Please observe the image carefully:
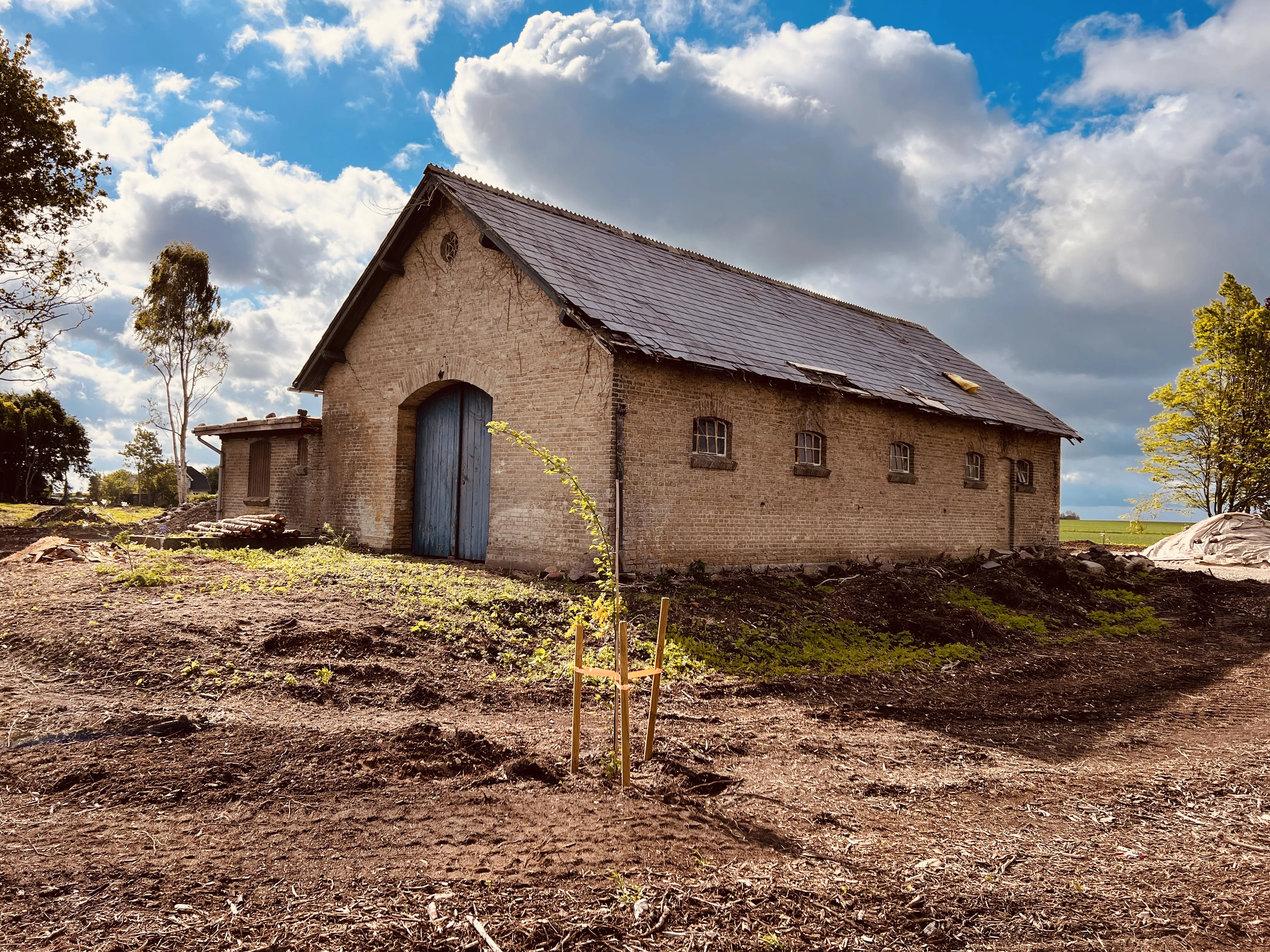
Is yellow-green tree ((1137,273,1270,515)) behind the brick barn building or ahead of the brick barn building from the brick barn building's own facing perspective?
behind

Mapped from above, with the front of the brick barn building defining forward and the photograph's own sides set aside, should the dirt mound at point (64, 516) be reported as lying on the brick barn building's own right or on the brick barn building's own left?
on the brick barn building's own right

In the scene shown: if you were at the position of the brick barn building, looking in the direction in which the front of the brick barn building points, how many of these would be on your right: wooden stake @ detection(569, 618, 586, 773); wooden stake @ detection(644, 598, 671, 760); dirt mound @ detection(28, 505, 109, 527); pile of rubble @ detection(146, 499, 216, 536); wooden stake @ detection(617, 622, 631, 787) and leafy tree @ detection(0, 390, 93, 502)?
3

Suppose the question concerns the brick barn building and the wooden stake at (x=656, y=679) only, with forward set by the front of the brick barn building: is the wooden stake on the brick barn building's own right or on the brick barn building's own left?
on the brick barn building's own left

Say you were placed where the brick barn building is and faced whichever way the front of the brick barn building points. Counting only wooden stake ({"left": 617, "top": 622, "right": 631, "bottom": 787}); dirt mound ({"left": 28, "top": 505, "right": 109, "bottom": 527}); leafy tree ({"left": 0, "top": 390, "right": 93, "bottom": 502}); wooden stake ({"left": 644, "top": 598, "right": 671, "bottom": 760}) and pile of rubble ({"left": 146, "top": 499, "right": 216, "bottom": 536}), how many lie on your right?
3

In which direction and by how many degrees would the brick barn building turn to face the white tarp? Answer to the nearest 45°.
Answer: approximately 180°

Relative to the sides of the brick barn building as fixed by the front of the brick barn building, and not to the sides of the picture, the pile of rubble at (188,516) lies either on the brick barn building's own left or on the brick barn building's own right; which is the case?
on the brick barn building's own right

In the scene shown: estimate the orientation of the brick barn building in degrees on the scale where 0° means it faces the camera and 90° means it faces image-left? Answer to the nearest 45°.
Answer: approximately 45°

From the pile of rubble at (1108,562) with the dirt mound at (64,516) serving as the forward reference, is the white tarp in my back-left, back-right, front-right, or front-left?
back-right

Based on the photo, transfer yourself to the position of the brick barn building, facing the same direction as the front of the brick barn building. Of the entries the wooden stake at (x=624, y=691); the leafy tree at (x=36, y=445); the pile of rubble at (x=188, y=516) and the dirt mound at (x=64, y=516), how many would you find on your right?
3

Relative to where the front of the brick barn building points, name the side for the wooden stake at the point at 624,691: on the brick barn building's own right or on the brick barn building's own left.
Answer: on the brick barn building's own left

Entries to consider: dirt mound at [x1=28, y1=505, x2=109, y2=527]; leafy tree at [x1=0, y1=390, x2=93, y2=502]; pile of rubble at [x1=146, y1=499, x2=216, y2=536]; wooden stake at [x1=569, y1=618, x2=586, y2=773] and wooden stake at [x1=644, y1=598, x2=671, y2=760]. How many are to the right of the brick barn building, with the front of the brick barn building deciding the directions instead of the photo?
3

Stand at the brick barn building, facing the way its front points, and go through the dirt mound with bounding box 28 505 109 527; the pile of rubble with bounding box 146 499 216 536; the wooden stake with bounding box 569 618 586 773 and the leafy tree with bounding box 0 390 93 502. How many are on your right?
3
